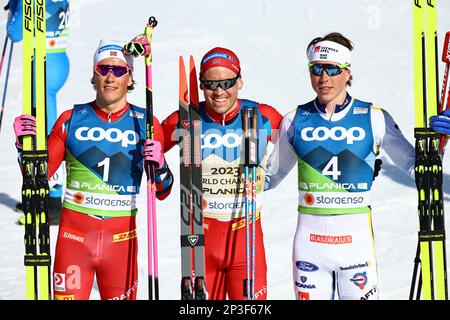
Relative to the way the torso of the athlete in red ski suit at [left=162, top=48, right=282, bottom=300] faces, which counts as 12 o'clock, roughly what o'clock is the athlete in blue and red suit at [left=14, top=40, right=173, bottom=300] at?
The athlete in blue and red suit is roughly at 3 o'clock from the athlete in red ski suit.

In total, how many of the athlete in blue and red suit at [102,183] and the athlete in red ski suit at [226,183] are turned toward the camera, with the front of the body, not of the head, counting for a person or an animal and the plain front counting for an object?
2

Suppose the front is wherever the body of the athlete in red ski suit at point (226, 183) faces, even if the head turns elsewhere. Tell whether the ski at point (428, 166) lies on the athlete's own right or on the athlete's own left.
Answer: on the athlete's own left

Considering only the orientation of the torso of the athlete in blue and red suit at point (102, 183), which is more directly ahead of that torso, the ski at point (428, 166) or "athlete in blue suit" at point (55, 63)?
the ski

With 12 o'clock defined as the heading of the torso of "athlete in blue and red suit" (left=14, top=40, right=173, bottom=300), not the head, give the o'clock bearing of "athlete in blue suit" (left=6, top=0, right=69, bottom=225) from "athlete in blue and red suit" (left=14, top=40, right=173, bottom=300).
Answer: "athlete in blue suit" (left=6, top=0, right=69, bottom=225) is roughly at 6 o'clock from "athlete in blue and red suit" (left=14, top=40, right=173, bottom=300).

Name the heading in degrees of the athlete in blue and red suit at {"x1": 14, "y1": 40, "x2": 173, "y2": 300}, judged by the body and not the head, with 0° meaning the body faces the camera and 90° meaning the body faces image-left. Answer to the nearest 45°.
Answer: approximately 0°

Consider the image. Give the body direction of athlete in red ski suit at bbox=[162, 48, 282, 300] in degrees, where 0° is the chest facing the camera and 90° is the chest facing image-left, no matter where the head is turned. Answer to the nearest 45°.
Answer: approximately 0°
